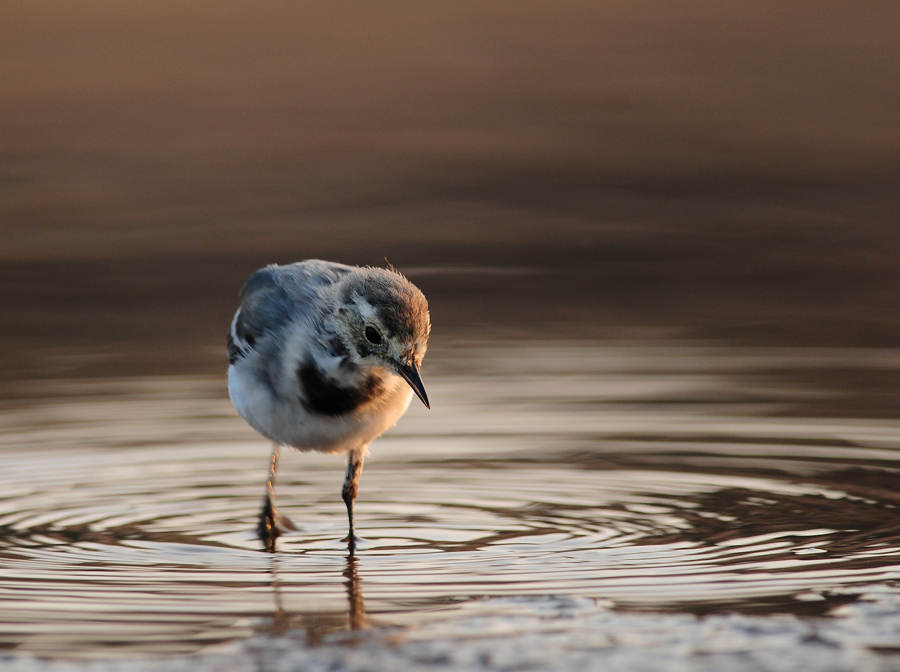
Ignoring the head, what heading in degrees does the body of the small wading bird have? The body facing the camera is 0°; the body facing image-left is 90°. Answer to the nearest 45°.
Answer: approximately 315°
